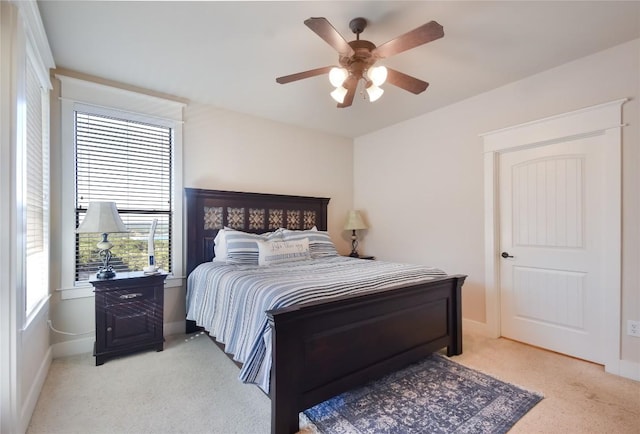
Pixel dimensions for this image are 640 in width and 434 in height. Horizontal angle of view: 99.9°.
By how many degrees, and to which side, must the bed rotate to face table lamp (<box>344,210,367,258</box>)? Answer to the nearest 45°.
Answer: approximately 135° to its left

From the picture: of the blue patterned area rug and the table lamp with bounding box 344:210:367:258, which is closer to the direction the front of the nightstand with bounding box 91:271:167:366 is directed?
the blue patterned area rug

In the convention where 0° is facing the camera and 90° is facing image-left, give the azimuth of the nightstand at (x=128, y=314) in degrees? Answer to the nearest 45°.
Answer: approximately 315°

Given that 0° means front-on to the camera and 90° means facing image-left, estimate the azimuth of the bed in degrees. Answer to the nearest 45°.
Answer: approximately 315°

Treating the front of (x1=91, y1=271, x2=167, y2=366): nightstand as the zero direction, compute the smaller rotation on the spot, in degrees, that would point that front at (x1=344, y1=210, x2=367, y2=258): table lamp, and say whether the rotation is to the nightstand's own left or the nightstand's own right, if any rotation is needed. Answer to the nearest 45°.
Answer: approximately 45° to the nightstand's own left

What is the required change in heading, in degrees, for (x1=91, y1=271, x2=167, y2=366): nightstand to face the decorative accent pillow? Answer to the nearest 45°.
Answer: approximately 45° to its left

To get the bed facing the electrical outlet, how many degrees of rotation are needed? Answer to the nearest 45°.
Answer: approximately 45° to its left
